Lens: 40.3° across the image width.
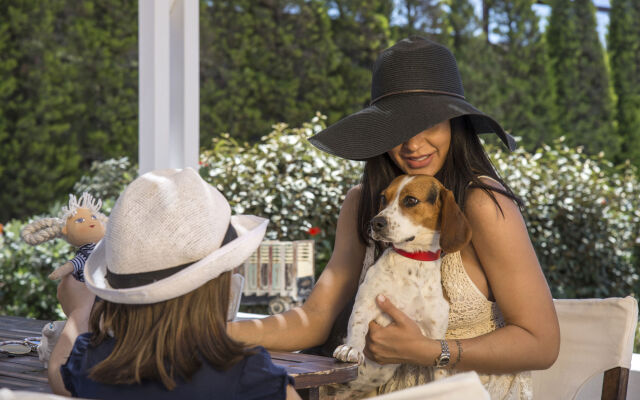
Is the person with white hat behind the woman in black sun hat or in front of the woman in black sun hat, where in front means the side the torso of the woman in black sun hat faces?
in front

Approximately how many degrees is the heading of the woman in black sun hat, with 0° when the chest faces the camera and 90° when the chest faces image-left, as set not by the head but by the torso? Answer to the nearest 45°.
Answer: approximately 45°

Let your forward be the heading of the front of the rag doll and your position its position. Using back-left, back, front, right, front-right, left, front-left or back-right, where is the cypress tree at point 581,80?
left

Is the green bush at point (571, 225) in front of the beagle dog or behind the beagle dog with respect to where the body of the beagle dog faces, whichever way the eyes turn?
behind

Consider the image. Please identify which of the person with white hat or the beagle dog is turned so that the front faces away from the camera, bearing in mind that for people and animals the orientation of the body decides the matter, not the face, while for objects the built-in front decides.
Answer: the person with white hat

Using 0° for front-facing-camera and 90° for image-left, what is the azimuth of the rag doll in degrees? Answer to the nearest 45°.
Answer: approximately 315°

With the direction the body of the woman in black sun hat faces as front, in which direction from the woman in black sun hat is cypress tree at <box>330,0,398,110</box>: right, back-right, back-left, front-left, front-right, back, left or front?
back-right

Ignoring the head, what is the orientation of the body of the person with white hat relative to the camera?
away from the camera

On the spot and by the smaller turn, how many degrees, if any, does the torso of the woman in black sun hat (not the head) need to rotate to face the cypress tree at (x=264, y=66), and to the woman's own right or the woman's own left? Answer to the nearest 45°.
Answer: approximately 135° to the woman's own right

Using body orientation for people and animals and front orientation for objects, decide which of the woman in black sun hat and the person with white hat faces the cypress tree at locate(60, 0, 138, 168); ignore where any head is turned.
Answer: the person with white hat
